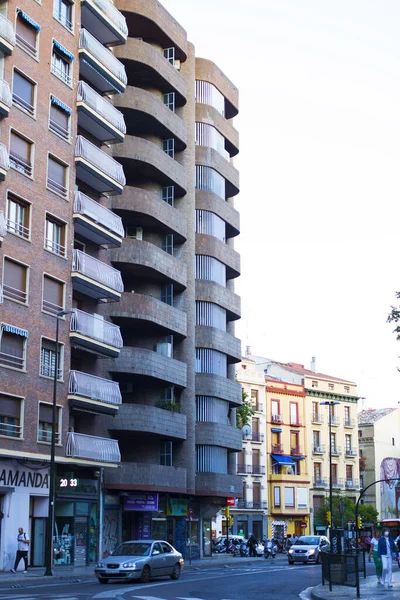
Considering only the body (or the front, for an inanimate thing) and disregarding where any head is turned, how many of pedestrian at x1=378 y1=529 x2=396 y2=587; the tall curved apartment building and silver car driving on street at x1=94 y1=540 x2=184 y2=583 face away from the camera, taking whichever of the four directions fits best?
0

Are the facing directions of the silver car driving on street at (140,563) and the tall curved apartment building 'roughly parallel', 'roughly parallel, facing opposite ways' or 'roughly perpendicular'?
roughly perpendicular

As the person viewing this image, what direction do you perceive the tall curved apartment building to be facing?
facing the viewer and to the right of the viewer

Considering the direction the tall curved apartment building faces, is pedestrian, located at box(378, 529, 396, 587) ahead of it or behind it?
ahead

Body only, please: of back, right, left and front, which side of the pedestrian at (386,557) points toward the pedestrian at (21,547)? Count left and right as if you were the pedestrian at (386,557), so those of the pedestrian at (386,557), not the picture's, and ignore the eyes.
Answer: right

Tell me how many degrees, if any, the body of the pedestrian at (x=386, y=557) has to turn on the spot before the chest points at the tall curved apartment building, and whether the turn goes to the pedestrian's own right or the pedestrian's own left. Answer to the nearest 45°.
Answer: approximately 135° to the pedestrian's own right

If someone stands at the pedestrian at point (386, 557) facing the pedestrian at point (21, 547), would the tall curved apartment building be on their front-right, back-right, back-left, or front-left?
front-right

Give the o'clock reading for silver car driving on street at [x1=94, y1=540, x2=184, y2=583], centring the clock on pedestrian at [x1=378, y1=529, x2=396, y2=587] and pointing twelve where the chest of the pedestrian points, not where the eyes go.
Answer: The silver car driving on street is roughly at 3 o'clock from the pedestrian.

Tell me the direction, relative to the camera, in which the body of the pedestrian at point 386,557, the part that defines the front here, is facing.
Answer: toward the camera
